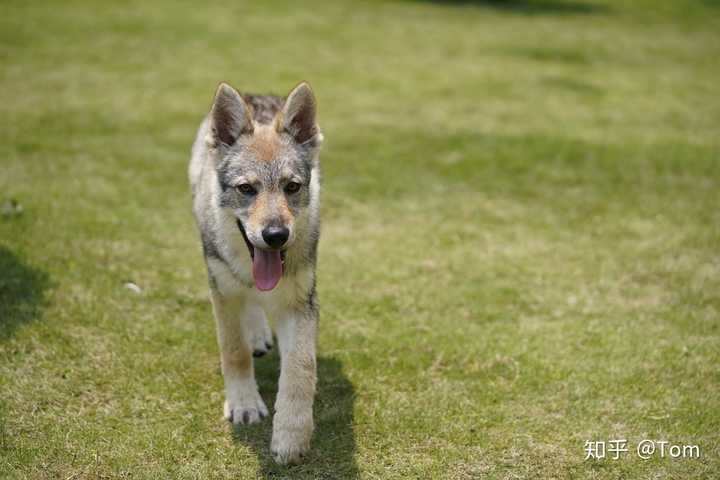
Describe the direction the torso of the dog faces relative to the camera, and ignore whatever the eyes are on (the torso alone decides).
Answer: toward the camera
